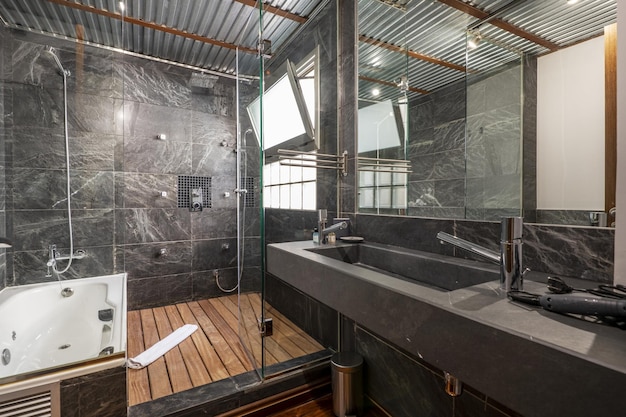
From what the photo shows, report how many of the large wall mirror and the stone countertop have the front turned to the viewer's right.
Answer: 0

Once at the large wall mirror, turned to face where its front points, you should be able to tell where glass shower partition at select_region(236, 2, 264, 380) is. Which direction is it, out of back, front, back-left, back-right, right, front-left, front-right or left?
front-right

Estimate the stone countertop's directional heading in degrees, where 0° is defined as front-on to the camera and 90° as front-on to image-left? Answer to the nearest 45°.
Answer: approximately 45°

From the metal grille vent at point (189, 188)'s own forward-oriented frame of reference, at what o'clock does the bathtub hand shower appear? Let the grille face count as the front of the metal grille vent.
The bathtub hand shower is roughly at 2 o'clock from the metal grille vent.

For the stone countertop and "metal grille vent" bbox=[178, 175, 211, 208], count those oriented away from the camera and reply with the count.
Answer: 0

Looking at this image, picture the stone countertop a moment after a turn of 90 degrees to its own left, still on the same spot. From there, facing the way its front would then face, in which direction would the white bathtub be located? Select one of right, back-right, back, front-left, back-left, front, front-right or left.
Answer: back-right

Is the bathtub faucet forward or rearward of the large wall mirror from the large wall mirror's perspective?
forward

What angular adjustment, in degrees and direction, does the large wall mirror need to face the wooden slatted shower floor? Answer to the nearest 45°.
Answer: approximately 45° to its right

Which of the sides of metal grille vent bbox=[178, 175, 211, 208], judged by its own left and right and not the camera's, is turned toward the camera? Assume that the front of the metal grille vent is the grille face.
front

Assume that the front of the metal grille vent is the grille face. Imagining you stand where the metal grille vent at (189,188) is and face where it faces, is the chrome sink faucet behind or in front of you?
in front

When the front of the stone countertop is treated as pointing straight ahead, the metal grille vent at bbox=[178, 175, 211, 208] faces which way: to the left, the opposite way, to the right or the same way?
to the left

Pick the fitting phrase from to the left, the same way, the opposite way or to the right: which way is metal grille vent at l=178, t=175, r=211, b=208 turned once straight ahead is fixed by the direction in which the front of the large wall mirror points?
to the left

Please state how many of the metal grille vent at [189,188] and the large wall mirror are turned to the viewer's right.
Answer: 0

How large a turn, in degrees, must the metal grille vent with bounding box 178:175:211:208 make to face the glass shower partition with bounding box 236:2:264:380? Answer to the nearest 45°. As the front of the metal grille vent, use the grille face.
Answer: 0° — it already faces it

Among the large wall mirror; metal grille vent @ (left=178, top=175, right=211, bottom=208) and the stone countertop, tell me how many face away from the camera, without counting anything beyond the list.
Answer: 0
